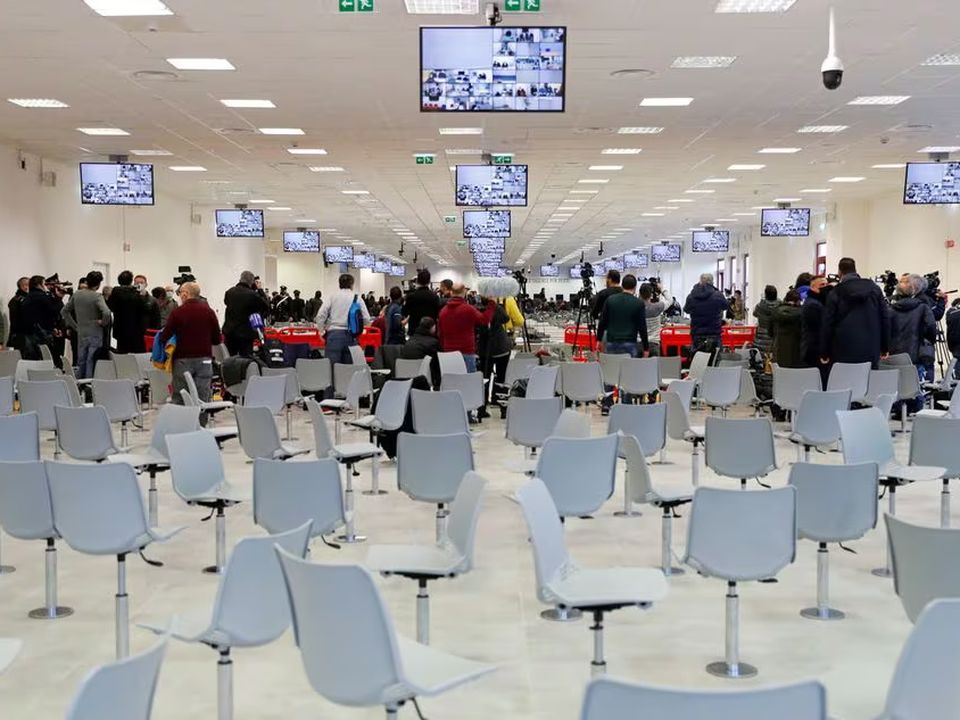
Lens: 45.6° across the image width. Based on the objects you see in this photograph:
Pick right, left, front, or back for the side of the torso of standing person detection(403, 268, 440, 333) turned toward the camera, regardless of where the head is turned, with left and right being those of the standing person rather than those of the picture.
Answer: back

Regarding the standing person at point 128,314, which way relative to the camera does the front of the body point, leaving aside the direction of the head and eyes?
away from the camera

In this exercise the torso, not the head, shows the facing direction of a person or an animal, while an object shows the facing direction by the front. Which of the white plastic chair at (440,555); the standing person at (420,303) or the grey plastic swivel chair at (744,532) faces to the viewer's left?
the white plastic chair at (440,555)

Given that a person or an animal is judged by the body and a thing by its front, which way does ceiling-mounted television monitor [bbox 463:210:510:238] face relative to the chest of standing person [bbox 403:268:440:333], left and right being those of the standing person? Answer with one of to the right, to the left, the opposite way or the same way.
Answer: the opposite way

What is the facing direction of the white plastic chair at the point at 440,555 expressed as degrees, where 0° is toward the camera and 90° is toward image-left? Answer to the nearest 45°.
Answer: approximately 90°

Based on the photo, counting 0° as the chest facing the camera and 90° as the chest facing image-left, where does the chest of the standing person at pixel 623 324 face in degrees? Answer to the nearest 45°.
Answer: approximately 180°

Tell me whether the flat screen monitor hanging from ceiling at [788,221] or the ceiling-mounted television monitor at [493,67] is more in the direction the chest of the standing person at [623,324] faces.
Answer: the flat screen monitor hanging from ceiling

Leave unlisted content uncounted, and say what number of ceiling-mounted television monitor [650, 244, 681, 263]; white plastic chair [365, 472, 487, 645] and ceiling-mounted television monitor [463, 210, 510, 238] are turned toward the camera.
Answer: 2

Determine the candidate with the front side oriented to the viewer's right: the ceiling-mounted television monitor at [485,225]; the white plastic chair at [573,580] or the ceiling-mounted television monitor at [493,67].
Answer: the white plastic chair

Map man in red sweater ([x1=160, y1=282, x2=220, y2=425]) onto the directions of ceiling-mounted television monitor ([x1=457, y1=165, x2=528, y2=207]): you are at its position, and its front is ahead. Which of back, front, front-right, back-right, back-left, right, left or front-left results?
front-right

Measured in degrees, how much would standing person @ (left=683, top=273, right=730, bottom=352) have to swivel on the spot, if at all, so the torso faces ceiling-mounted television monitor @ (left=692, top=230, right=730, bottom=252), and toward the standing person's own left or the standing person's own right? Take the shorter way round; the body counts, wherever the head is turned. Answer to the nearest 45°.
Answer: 0° — they already face it

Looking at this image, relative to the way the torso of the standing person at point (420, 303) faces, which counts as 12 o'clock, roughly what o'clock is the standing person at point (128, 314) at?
the standing person at point (128, 314) is roughly at 10 o'clock from the standing person at point (420, 303).

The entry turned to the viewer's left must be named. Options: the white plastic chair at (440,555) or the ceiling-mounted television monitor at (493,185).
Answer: the white plastic chair

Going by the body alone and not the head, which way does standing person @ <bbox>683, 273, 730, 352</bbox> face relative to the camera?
away from the camera

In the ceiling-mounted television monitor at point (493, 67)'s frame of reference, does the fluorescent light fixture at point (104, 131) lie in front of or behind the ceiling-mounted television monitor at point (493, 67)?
behind
